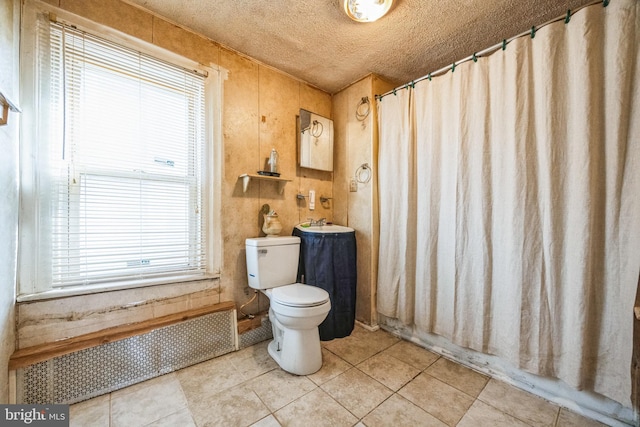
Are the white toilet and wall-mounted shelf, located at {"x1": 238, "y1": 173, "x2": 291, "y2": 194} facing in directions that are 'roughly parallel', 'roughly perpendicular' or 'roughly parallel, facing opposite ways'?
roughly parallel

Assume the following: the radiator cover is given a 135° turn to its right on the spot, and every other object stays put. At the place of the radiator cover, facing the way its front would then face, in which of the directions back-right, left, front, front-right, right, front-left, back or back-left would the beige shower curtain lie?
back-left

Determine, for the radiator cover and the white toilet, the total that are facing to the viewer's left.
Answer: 0

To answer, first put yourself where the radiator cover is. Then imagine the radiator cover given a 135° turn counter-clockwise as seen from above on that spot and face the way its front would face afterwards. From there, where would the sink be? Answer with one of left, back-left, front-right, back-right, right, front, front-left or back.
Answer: right

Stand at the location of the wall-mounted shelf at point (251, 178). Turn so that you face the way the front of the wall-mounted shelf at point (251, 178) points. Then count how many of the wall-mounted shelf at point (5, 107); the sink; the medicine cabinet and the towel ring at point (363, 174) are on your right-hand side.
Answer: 1

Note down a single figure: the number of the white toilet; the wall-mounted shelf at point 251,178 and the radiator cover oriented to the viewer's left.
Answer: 0

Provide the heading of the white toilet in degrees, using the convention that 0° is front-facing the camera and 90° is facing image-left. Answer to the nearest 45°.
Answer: approximately 315°

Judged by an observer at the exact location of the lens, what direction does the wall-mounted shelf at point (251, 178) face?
facing the viewer and to the right of the viewer

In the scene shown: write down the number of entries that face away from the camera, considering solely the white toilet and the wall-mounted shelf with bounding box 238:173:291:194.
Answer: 0
